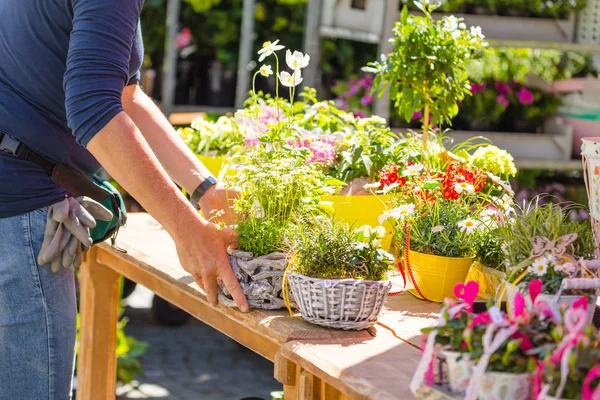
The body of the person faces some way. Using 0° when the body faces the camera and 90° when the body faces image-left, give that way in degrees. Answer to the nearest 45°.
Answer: approximately 270°

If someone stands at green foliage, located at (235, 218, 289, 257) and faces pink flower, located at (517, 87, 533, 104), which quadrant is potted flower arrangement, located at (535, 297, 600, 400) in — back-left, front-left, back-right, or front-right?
back-right

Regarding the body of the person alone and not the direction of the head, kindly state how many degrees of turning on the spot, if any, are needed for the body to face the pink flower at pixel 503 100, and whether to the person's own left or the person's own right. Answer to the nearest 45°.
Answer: approximately 45° to the person's own left

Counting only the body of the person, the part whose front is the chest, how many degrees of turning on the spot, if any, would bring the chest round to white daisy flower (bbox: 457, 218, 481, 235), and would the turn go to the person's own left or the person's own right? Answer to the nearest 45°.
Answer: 0° — they already face it

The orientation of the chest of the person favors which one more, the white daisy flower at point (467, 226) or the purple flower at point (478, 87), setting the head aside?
the white daisy flower

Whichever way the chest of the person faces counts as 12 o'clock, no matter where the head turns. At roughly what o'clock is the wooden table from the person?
The wooden table is roughly at 1 o'clock from the person.

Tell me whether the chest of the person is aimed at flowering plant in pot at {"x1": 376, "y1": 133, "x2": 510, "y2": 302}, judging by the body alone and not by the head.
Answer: yes

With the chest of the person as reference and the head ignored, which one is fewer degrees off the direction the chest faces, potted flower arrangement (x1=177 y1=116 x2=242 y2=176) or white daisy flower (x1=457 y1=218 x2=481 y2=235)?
the white daisy flower
